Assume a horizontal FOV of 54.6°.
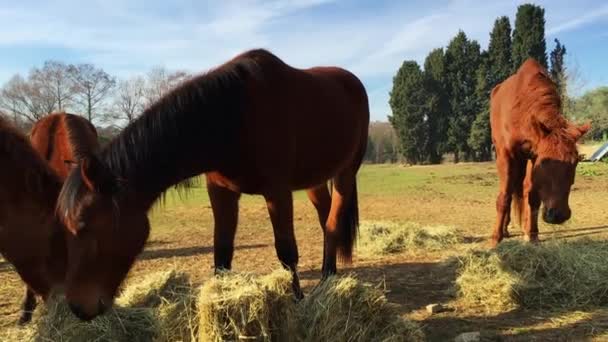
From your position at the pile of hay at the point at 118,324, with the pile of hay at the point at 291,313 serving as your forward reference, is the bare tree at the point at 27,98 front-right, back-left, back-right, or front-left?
back-left

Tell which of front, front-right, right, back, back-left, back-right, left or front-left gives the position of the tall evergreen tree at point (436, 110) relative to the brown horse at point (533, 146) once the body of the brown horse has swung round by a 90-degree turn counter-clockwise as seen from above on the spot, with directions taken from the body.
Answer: front-left

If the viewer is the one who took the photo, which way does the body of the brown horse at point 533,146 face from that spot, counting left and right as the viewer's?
facing the viewer and to the right of the viewer

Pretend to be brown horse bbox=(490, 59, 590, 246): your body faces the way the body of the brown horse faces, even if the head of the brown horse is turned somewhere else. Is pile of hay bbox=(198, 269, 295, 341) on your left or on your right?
on your right

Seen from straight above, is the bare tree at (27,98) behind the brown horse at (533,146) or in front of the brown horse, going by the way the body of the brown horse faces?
behind

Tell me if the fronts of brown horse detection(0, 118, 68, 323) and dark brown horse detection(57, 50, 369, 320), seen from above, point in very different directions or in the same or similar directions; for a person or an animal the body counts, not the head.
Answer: very different directions

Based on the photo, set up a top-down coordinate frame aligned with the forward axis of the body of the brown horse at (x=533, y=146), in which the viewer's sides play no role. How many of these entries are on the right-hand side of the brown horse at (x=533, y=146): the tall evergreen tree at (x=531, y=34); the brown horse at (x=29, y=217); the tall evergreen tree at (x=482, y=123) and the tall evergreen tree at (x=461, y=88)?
1

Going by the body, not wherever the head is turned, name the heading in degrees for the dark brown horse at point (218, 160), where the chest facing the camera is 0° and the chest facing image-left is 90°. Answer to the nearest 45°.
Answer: approximately 45°
